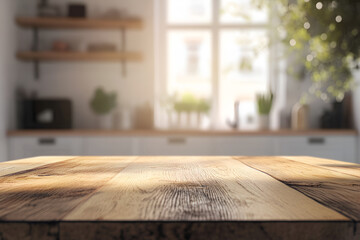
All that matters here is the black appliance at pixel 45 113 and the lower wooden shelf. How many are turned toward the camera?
2

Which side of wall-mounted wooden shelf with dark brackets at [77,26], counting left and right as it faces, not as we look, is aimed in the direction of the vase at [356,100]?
left

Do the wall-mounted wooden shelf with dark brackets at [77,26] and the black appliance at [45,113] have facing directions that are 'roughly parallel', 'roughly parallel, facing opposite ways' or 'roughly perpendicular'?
roughly parallel

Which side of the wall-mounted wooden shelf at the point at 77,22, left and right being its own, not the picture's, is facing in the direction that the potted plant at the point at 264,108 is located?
left

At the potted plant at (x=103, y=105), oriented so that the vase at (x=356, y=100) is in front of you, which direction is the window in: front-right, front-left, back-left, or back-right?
front-left

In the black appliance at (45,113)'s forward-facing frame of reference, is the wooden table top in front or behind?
in front

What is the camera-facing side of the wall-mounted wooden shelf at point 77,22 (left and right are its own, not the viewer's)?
front

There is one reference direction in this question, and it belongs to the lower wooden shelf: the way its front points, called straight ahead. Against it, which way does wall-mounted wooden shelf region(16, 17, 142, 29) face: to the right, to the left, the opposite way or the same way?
the same way

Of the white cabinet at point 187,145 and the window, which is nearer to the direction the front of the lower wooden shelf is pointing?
the white cabinet

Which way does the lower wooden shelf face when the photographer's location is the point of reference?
facing the viewer

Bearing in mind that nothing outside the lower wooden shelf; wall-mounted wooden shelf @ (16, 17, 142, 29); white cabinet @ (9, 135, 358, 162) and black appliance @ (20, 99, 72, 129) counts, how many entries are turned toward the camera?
4

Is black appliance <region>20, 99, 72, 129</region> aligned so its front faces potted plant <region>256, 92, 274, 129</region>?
no

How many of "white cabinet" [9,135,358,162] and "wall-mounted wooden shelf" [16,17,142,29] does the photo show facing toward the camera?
2
